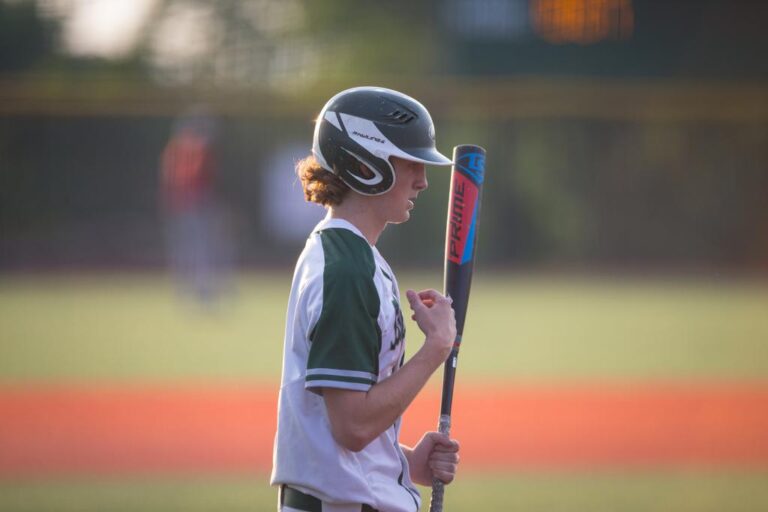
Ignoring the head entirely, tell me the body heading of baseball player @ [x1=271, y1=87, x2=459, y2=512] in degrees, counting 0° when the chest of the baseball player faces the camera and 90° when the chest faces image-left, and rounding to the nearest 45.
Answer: approximately 270°

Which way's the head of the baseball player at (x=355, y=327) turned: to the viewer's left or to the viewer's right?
to the viewer's right
